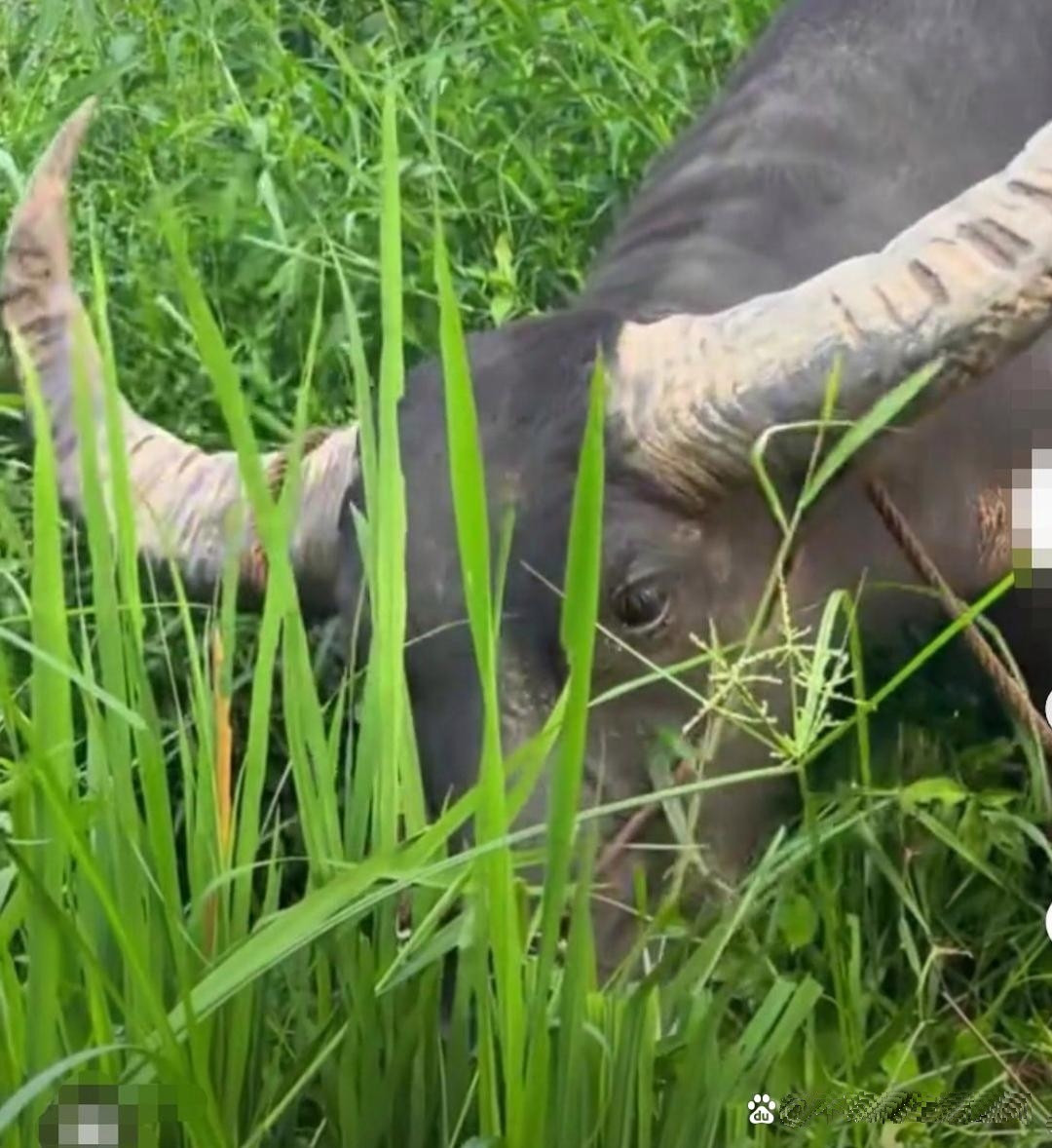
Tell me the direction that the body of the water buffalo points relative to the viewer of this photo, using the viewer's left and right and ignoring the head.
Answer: facing the viewer and to the left of the viewer
